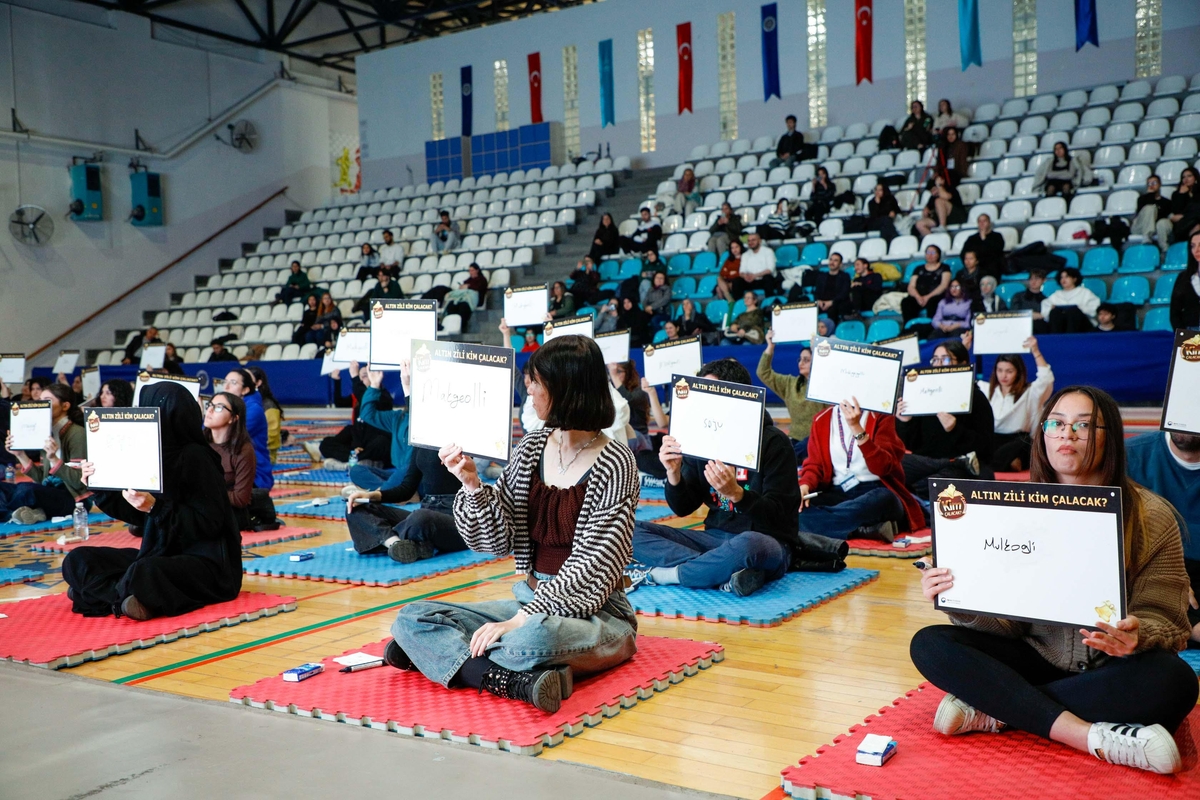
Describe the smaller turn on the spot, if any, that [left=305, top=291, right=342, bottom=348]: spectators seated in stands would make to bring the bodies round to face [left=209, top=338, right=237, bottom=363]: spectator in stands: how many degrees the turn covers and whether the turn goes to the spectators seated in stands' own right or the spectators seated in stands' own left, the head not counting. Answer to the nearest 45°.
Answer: approximately 45° to the spectators seated in stands' own right

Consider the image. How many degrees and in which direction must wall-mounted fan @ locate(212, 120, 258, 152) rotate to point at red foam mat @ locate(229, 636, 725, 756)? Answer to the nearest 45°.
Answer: approximately 45° to its right

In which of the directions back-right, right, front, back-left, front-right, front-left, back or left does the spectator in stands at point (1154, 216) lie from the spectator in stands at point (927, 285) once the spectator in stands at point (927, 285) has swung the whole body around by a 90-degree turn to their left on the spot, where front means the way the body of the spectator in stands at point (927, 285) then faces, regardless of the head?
front-left

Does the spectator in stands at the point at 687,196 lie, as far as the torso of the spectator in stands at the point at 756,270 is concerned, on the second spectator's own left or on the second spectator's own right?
on the second spectator's own right

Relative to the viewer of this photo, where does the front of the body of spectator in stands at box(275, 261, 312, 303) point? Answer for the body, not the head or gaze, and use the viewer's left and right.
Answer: facing the viewer and to the left of the viewer

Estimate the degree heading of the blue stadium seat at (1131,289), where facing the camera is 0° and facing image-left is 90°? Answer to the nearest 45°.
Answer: approximately 45°

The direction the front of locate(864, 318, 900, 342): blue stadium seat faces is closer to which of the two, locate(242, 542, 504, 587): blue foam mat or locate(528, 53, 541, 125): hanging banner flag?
the blue foam mat

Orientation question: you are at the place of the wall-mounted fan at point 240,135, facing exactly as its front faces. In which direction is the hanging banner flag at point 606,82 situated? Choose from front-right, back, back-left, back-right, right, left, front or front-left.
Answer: front

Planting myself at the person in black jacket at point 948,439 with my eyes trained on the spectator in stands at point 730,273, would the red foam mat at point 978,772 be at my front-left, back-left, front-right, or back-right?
back-left

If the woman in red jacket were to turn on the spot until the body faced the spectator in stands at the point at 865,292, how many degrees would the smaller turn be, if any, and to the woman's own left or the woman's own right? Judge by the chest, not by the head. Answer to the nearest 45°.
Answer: approximately 135° to the woman's own right

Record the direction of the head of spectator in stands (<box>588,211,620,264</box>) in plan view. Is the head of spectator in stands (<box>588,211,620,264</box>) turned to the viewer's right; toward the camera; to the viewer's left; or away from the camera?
toward the camera

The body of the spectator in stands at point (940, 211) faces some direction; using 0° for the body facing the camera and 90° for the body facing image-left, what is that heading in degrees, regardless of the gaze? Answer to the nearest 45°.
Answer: approximately 45°

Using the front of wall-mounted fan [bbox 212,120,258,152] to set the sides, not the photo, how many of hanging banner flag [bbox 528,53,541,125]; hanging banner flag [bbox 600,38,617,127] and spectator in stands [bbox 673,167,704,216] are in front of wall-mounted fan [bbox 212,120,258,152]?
3

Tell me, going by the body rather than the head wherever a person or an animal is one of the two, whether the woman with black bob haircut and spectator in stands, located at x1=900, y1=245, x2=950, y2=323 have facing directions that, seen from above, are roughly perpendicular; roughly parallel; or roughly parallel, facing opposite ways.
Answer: roughly parallel

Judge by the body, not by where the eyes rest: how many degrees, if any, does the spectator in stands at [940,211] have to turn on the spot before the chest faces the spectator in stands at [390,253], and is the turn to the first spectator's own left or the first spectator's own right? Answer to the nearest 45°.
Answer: approximately 45° to the first spectator's own right

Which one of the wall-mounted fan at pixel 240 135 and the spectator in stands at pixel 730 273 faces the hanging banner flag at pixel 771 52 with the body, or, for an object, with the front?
the wall-mounted fan

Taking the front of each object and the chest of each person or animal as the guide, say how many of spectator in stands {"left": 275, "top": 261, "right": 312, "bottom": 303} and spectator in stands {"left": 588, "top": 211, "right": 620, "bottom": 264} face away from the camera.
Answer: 0

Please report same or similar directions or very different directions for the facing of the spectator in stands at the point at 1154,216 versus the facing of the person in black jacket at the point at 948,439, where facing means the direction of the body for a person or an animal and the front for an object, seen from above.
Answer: same or similar directions

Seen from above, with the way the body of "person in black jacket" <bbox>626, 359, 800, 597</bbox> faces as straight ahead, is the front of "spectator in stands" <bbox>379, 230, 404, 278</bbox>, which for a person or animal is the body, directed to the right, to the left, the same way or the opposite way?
the same way

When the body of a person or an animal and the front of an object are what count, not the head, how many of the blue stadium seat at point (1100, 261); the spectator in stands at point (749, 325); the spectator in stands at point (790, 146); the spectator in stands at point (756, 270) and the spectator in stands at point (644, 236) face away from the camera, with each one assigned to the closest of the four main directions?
0
